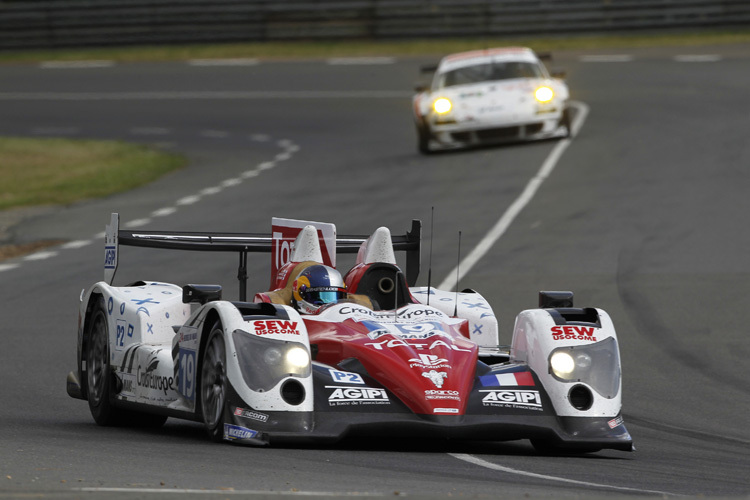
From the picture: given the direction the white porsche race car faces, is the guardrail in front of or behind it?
behind

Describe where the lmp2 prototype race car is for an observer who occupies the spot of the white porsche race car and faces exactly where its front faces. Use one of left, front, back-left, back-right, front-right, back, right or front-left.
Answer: front

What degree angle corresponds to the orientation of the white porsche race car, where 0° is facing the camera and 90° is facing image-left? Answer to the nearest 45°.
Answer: approximately 0°

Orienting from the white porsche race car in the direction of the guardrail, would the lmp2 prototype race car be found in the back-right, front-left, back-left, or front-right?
back-left

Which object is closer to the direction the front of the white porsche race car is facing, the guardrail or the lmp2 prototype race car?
the lmp2 prototype race car

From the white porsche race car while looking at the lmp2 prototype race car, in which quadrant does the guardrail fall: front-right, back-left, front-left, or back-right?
back-right
